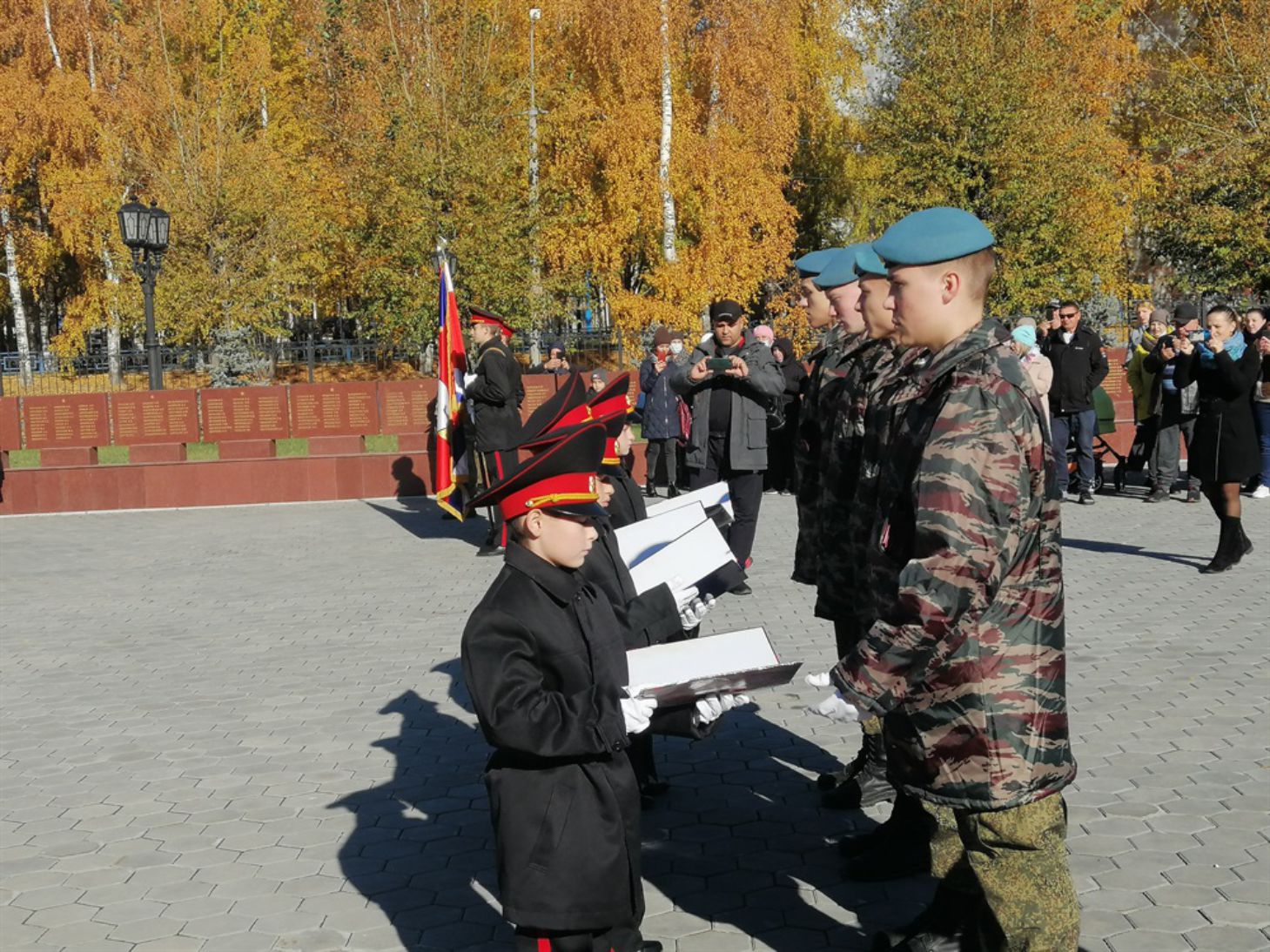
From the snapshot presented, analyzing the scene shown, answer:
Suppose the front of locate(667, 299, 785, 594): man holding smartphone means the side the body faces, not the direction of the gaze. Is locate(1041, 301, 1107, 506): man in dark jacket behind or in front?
behind

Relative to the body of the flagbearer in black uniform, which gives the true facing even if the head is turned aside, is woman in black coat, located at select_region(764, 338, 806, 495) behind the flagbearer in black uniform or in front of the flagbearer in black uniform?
behind

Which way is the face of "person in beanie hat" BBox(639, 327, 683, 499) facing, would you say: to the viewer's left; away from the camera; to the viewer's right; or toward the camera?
toward the camera

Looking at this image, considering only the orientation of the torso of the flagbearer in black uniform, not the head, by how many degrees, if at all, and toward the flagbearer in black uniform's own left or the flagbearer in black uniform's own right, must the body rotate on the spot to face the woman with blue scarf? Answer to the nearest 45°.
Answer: approximately 135° to the flagbearer in black uniform's own left

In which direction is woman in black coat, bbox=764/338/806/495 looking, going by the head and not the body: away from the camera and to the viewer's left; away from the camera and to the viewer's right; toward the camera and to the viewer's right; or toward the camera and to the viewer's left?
toward the camera and to the viewer's left

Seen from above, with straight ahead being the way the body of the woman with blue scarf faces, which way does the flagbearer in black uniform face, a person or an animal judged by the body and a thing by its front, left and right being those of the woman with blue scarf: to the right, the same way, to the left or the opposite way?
the same way

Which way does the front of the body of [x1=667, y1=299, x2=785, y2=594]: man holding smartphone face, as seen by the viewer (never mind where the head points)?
toward the camera

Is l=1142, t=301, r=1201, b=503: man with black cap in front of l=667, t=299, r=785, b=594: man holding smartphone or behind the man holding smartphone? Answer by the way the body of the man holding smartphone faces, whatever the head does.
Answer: behind

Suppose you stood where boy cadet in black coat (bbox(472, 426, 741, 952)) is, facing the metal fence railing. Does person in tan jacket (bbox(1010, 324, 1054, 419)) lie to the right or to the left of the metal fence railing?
right
